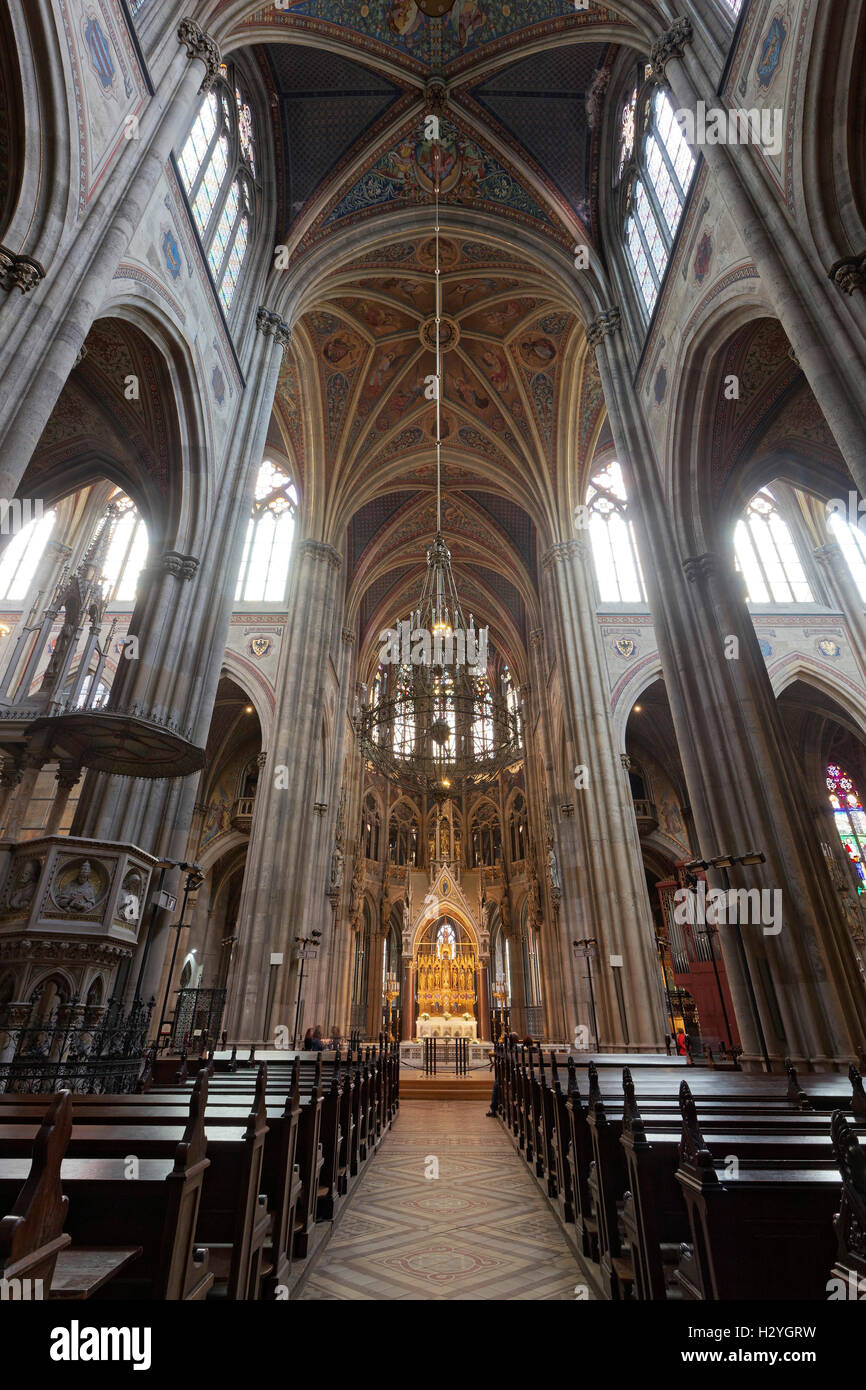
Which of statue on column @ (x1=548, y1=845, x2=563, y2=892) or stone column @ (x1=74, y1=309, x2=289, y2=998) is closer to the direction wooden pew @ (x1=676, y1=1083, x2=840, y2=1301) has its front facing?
the statue on column

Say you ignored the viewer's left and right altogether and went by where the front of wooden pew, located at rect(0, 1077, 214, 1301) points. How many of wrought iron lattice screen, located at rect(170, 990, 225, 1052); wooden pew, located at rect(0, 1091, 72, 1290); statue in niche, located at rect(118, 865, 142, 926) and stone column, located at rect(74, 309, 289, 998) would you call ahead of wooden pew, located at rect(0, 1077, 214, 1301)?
3

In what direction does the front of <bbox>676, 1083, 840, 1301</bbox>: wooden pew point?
away from the camera

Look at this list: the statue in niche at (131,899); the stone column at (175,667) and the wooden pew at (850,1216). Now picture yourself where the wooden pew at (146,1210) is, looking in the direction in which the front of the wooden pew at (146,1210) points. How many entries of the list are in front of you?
2

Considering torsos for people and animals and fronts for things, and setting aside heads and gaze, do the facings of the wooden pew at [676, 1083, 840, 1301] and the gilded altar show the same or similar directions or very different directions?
very different directions

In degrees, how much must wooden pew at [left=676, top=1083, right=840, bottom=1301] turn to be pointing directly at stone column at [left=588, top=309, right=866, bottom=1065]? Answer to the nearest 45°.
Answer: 0° — it already faces it

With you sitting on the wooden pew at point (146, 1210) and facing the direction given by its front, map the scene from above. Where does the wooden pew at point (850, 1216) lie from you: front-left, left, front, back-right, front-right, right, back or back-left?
back-right

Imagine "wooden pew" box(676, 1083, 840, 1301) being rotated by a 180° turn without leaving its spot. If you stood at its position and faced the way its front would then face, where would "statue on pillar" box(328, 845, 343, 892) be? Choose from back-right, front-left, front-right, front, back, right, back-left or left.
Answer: back-right

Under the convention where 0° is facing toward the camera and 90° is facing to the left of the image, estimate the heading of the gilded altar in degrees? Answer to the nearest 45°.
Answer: approximately 0°

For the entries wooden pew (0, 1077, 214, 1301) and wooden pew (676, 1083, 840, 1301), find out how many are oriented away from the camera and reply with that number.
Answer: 2

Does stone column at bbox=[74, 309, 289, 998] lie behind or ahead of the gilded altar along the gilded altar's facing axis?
ahead

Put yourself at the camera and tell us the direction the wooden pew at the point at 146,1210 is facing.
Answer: facing away from the viewer

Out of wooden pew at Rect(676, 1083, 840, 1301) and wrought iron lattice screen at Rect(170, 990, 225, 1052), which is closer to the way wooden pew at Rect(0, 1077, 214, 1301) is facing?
the wrought iron lattice screen

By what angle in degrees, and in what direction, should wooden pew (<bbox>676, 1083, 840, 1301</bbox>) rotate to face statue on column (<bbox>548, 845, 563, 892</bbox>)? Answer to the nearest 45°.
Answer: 0° — it already faces it

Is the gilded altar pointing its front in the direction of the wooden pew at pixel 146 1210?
yes

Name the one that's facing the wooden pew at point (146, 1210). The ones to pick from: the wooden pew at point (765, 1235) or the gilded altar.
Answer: the gilded altar

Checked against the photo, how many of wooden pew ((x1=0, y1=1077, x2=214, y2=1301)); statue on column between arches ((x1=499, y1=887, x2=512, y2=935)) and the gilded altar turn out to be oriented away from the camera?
1
